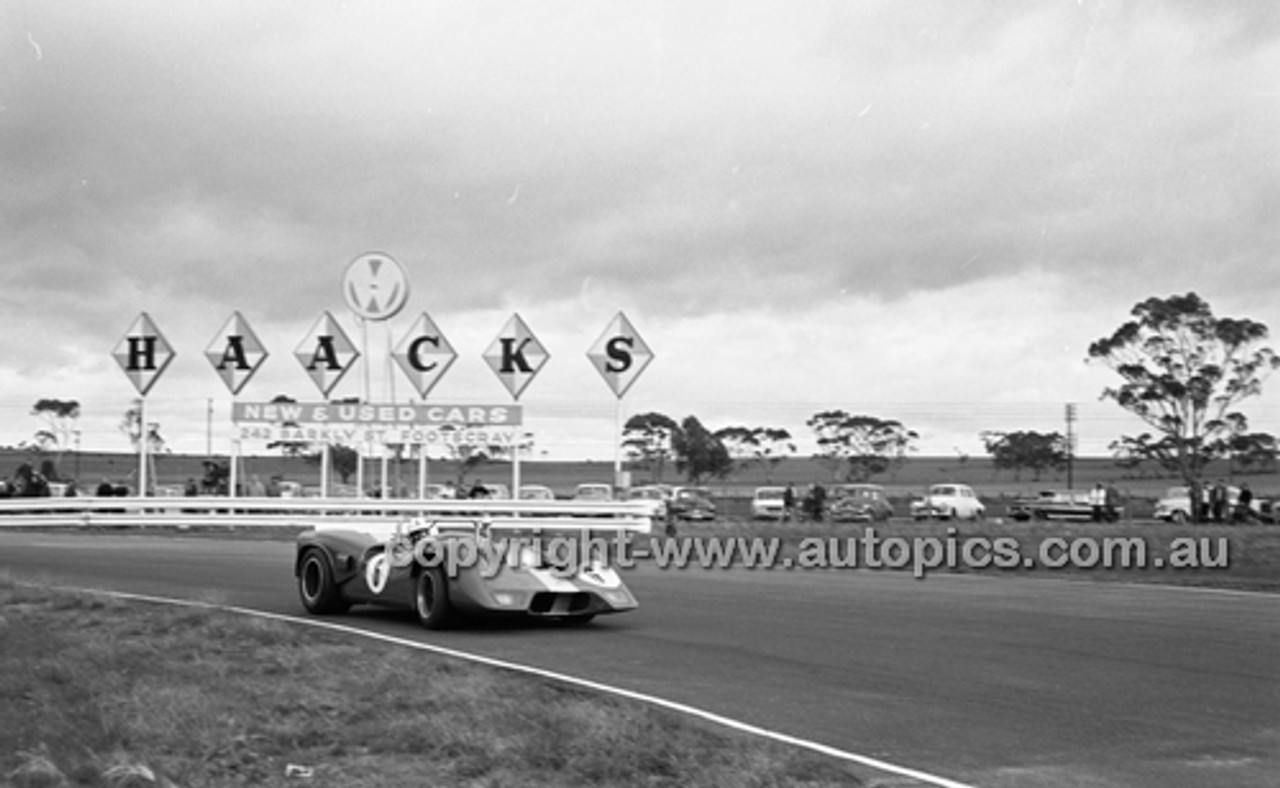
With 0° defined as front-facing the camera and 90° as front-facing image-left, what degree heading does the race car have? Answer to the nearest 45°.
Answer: approximately 315°

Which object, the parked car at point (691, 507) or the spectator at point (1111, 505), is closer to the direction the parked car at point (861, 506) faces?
the parked car

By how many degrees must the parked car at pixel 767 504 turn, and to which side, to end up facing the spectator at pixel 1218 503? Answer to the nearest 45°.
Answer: approximately 45° to its left

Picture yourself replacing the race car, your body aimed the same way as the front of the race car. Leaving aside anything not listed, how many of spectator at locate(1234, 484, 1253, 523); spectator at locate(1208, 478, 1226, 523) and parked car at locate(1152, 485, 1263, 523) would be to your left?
3

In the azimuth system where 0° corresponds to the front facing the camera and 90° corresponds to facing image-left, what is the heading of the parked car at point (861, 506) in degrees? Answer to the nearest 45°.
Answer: approximately 45°

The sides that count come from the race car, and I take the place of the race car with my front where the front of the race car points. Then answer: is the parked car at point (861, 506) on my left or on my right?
on my left

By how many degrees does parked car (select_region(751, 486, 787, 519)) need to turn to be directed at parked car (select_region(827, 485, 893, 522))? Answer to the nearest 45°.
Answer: approximately 45° to its left

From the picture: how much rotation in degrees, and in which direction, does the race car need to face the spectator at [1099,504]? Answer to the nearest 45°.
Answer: approximately 90° to its left

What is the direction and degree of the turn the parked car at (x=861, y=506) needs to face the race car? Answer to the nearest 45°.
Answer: approximately 45° to its left

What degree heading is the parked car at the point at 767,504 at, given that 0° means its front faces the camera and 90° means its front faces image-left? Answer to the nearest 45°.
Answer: approximately 0°

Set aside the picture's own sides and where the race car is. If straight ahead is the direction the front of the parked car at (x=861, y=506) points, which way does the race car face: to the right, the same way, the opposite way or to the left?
to the left
